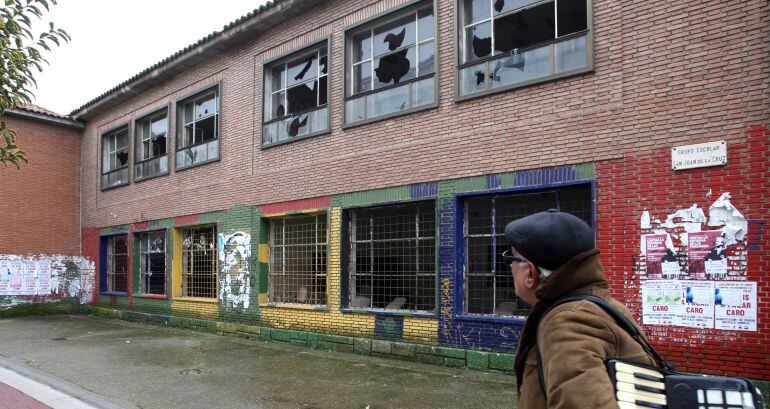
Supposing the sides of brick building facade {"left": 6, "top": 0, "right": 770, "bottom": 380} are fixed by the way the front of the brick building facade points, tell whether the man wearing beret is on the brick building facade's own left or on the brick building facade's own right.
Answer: on the brick building facade's own left

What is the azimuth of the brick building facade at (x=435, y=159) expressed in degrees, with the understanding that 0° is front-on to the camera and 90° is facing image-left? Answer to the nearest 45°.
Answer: approximately 45°
